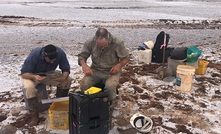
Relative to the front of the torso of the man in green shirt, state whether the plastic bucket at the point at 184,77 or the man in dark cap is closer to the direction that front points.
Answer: the man in dark cap

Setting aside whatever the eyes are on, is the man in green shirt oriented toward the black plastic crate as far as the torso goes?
yes

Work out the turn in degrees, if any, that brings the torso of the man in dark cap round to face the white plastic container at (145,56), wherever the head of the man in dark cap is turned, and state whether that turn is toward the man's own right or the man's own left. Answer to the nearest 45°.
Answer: approximately 135° to the man's own left

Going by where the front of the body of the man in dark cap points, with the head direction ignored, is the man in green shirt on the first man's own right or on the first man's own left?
on the first man's own left

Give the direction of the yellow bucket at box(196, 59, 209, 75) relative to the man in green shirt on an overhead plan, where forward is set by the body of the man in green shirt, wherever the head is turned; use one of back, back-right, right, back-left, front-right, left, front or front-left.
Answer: back-left

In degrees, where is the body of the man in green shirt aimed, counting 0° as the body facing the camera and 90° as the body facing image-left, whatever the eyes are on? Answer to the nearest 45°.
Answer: approximately 0°

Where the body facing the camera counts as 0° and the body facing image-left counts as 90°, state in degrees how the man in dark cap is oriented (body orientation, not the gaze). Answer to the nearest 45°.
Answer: approximately 0°

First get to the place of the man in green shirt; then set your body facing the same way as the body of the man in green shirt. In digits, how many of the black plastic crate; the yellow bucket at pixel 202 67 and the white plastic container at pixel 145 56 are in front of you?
1

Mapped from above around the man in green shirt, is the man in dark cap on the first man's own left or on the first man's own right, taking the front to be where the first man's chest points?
on the first man's own right
